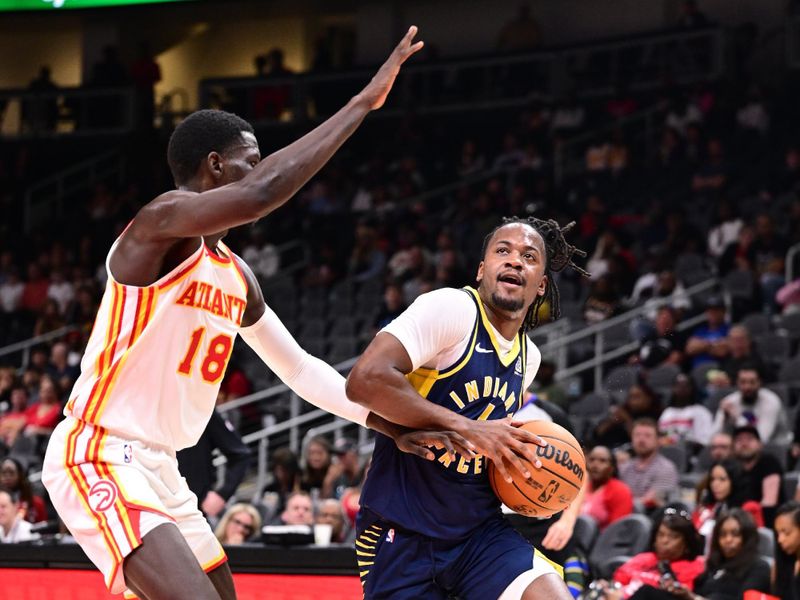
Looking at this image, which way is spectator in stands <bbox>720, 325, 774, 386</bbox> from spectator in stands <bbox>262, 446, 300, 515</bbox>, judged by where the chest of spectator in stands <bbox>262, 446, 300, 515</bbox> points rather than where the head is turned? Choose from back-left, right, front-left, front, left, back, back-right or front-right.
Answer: back-left

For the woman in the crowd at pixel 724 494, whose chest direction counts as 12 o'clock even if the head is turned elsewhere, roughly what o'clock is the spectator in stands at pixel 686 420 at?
The spectator in stands is roughly at 4 o'clock from the woman in the crowd.

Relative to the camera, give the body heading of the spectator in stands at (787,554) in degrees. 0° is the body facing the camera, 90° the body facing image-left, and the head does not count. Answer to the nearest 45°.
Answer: approximately 45°

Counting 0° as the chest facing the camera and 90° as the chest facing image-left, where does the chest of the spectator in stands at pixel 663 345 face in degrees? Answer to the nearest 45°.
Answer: approximately 45°

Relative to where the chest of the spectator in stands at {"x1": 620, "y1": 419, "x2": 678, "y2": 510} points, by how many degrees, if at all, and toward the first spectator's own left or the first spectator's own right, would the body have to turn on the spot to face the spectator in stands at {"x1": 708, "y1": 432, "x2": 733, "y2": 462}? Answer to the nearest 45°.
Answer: approximately 135° to the first spectator's own left

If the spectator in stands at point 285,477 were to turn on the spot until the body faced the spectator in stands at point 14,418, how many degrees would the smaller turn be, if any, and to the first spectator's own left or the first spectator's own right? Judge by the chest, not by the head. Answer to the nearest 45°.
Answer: approximately 90° to the first spectator's own right
